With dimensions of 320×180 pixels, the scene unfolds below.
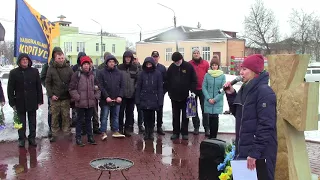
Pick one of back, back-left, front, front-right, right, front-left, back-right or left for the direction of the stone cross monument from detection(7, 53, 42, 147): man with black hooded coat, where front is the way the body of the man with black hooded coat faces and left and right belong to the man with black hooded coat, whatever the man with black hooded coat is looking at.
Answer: front-left

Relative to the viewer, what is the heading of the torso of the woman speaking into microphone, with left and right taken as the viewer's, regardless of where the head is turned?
facing to the left of the viewer

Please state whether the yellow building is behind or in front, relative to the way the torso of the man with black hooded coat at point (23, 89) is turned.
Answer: behind

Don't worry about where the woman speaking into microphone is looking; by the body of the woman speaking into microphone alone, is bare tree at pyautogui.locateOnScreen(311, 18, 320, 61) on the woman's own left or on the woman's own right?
on the woman's own right

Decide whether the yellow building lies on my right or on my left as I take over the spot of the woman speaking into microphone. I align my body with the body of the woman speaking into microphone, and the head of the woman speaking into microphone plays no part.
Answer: on my right

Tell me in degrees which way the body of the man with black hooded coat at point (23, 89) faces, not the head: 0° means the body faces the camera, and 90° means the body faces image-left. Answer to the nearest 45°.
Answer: approximately 0°

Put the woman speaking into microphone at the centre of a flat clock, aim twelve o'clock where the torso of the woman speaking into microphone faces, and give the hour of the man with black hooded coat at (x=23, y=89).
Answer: The man with black hooded coat is roughly at 1 o'clock from the woman speaking into microphone.

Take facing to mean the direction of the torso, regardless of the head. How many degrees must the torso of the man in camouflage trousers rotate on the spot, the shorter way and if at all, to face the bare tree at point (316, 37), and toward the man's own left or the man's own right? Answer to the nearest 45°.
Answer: approximately 135° to the man's own left

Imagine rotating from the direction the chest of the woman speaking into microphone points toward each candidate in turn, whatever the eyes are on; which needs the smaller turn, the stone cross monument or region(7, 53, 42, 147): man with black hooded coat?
the man with black hooded coat
